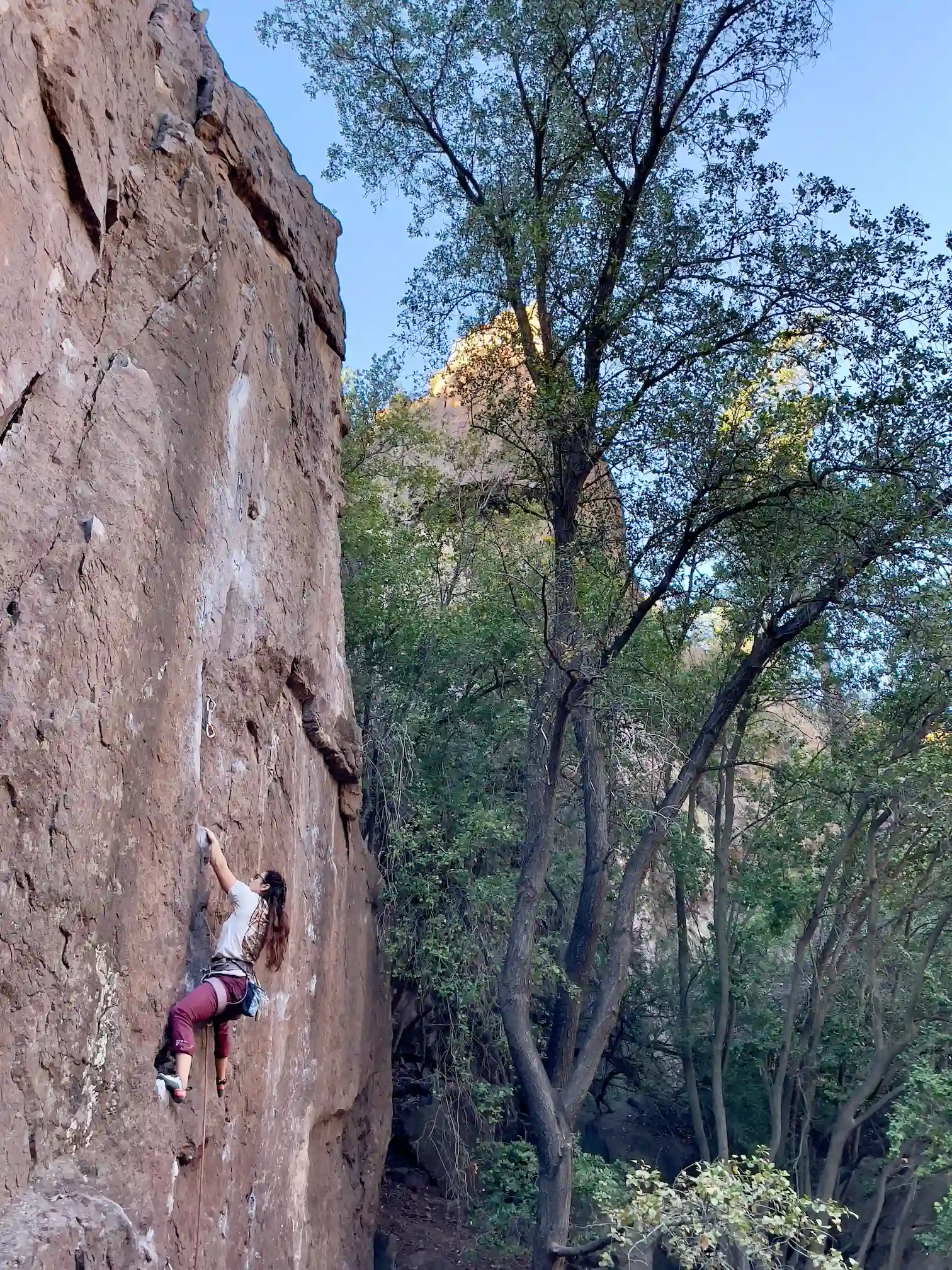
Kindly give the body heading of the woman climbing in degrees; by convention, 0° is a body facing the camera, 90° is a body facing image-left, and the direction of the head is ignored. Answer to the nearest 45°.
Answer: approximately 90°
